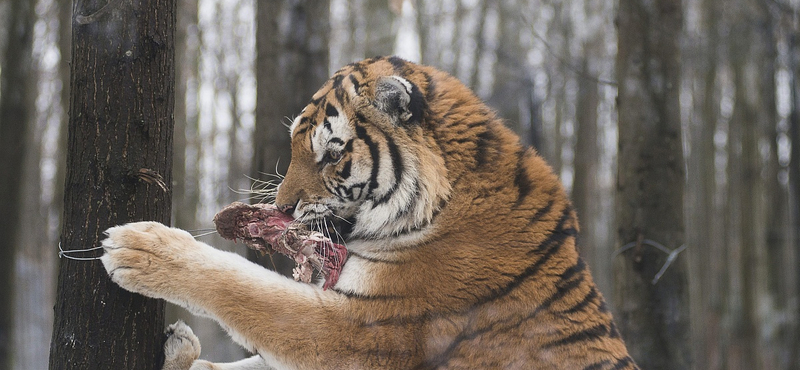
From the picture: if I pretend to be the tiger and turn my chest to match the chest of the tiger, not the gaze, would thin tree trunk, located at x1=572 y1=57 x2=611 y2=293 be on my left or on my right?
on my right

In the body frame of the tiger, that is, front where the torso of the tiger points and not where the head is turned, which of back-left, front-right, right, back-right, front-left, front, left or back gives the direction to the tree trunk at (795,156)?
back-right

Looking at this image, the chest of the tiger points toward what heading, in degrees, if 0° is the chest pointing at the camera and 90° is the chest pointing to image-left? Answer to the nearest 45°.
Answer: approximately 90°

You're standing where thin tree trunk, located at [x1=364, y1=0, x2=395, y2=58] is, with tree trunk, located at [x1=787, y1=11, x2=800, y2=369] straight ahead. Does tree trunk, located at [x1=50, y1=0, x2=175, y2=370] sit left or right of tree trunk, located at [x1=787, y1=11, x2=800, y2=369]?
right

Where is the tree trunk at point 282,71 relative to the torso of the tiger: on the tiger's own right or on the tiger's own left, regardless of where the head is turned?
on the tiger's own right

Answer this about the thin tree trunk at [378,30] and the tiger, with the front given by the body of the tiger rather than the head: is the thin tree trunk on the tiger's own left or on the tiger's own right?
on the tiger's own right

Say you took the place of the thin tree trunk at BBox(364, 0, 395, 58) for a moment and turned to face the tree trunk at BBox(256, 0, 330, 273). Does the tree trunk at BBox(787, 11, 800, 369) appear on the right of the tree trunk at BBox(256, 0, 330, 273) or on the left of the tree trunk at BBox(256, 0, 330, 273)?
left

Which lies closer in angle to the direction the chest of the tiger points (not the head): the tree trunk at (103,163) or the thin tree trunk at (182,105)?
the tree trunk

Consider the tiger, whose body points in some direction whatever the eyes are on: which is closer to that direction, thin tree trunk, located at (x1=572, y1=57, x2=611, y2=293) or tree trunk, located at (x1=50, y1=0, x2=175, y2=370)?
the tree trunk

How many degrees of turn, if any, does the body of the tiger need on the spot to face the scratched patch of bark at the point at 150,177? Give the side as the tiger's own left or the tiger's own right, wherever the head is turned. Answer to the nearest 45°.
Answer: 0° — it already faces it
